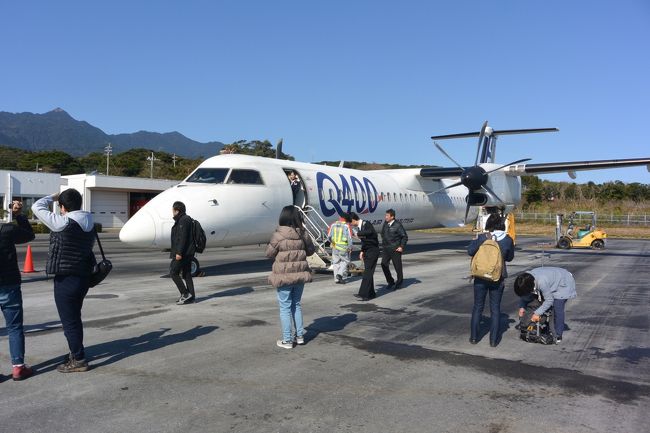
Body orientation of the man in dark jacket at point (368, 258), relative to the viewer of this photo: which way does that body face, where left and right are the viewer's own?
facing to the left of the viewer

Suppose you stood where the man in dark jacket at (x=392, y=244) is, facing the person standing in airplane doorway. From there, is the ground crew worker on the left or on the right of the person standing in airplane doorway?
left

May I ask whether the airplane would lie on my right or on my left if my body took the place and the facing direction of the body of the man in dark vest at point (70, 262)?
on my right

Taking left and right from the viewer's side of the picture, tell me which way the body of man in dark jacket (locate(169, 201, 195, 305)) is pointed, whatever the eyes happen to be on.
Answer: facing to the left of the viewer

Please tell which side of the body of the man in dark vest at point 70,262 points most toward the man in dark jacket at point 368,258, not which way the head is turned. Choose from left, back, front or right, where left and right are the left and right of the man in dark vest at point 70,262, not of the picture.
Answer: right

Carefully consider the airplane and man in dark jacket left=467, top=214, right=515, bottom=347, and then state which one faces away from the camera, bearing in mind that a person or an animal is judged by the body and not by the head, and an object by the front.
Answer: the man in dark jacket

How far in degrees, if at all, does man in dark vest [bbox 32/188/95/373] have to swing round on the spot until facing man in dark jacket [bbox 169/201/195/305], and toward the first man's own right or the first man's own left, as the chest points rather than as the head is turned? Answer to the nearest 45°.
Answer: approximately 90° to the first man's own right

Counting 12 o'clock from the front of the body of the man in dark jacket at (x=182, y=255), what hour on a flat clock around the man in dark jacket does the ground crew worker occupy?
The ground crew worker is roughly at 5 o'clock from the man in dark jacket.

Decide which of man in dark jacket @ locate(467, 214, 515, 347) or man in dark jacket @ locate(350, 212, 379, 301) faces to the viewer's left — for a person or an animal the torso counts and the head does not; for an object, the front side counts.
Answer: man in dark jacket @ locate(350, 212, 379, 301)

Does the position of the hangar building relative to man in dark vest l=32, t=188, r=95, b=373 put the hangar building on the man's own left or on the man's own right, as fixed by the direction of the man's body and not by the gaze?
on the man's own right

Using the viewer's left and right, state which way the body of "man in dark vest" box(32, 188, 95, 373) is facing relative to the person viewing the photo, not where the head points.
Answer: facing away from the viewer and to the left of the viewer

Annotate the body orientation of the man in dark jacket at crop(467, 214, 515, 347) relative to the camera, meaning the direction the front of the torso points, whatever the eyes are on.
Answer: away from the camera
